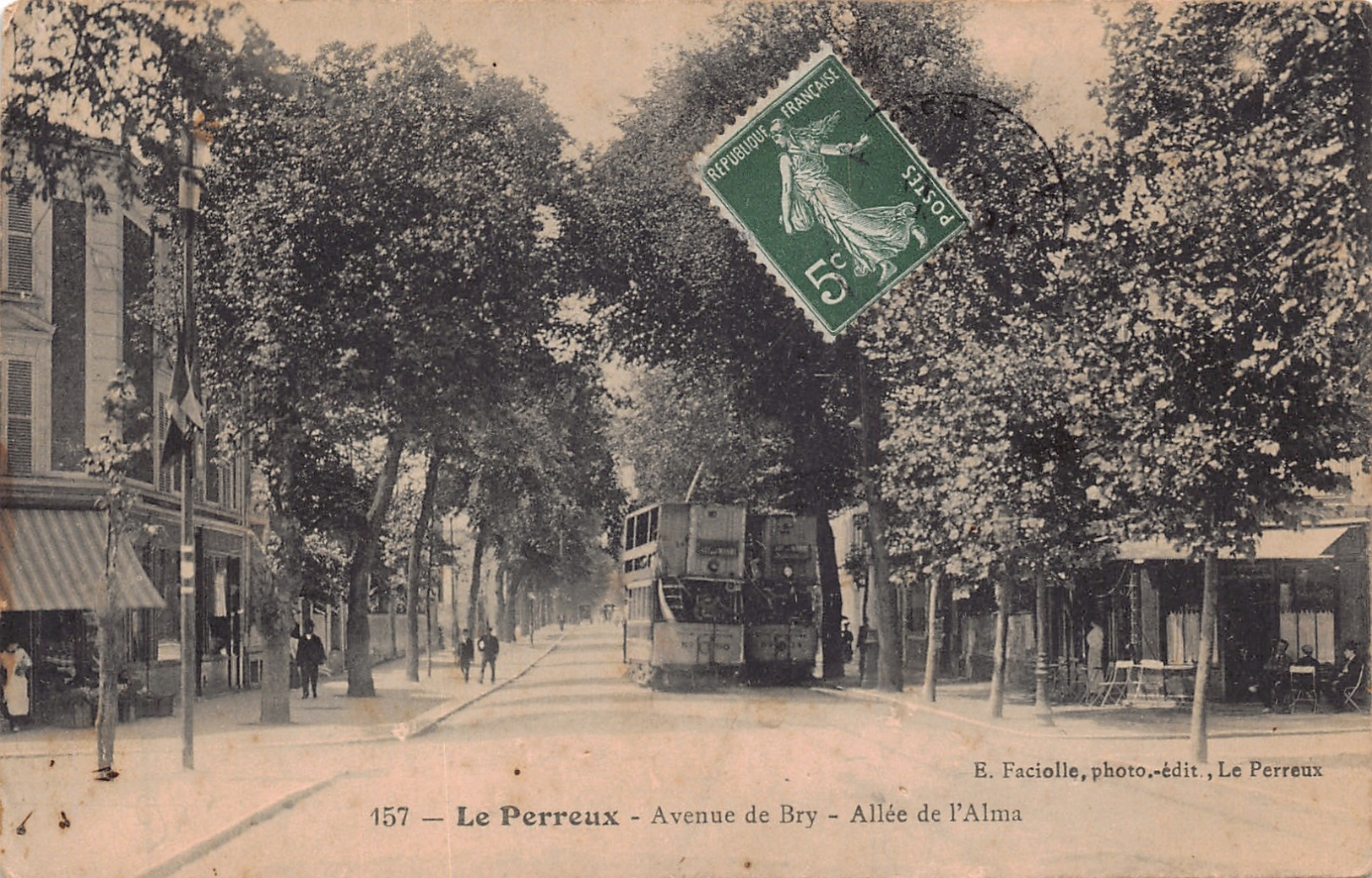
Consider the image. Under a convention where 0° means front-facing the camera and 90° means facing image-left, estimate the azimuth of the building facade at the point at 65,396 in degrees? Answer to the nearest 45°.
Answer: approximately 315°

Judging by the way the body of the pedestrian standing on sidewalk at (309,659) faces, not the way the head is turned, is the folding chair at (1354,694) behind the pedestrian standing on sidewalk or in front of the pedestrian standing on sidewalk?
in front

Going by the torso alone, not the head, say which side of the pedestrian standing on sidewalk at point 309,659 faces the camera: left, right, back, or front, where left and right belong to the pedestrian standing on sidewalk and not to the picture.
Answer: front
